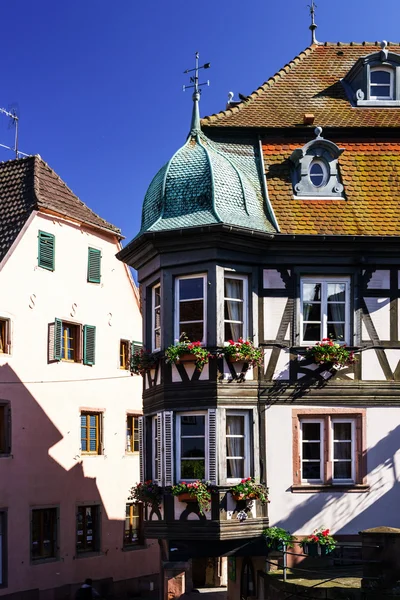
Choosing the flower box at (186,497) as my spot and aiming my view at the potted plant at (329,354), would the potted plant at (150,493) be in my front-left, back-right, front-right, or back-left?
back-left

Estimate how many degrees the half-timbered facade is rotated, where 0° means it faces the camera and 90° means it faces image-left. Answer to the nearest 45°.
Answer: approximately 0°
